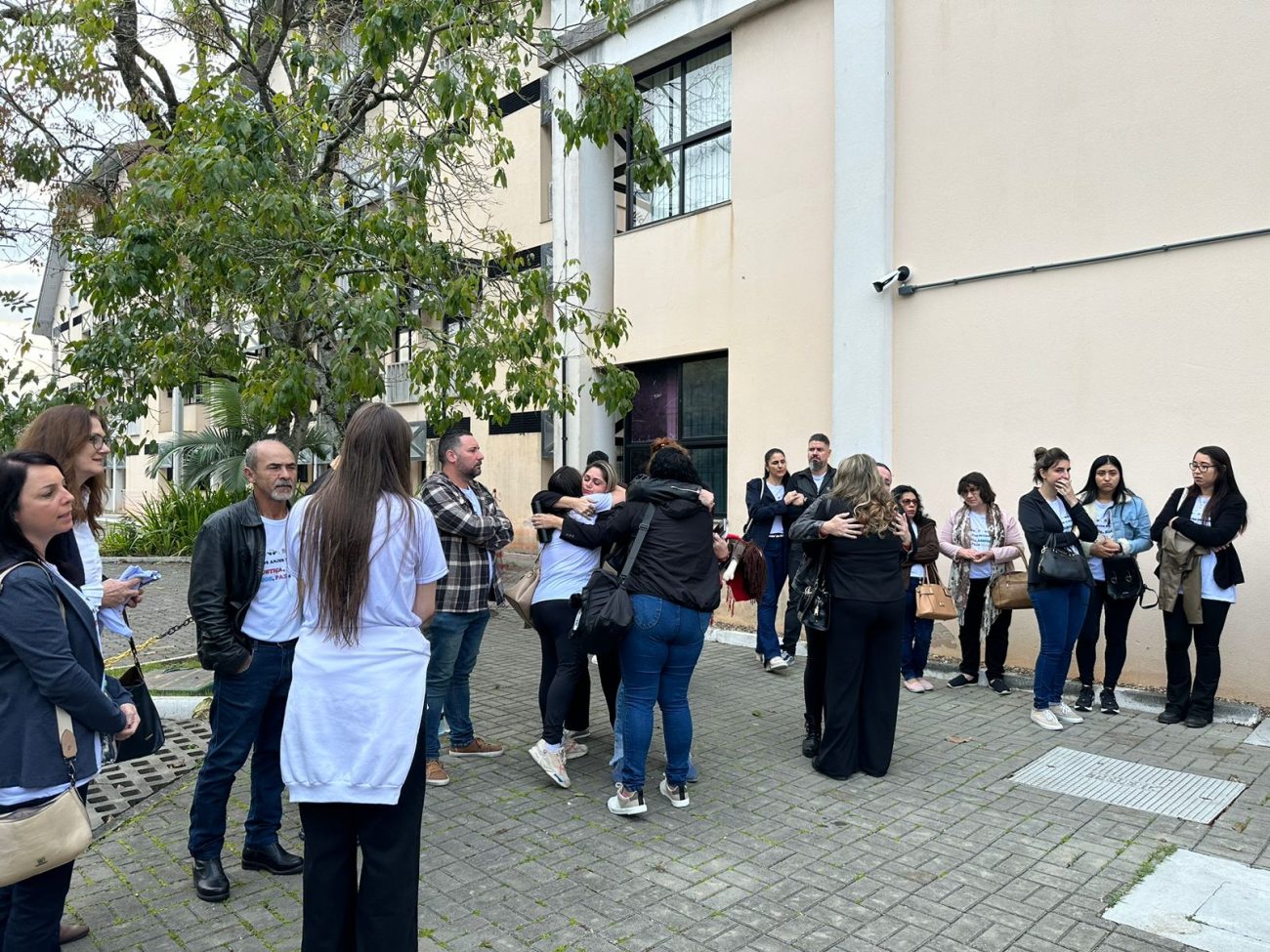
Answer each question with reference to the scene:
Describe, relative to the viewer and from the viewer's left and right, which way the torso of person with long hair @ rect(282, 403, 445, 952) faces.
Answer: facing away from the viewer

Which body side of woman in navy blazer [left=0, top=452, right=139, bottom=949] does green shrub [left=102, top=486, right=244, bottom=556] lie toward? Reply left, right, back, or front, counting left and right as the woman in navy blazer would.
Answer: left

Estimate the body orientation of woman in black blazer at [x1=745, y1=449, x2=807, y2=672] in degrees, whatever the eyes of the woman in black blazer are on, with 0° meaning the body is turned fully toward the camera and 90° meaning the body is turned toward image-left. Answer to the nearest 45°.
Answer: approximately 315°

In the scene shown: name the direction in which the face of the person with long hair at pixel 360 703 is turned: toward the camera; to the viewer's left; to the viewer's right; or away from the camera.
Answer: away from the camera

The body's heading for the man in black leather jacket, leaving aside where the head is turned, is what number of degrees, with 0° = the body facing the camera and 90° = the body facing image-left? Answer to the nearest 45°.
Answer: approximately 315°

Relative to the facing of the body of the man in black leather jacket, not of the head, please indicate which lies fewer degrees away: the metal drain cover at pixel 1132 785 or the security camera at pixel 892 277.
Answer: the metal drain cover

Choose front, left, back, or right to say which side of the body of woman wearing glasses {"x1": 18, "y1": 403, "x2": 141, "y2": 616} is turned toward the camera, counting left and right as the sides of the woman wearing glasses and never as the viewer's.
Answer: right

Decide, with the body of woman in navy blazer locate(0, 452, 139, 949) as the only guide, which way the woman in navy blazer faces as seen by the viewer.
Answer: to the viewer's right

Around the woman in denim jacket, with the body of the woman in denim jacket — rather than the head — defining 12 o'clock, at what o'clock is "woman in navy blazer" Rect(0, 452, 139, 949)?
The woman in navy blazer is roughly at 1 o'clock from the woman in denim jacket.
